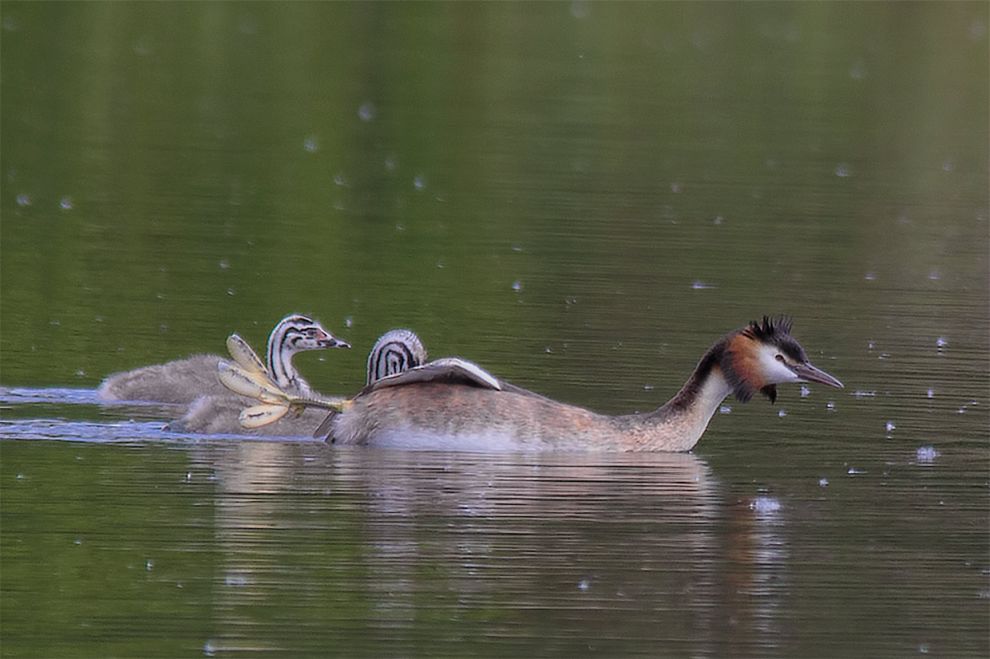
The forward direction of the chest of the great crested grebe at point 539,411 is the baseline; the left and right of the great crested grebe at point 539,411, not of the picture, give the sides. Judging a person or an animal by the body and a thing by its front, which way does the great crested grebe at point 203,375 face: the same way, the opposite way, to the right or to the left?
the same way

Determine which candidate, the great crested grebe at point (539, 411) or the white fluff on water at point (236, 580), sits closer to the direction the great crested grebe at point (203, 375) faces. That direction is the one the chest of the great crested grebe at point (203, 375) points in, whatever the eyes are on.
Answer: the great crested grebe

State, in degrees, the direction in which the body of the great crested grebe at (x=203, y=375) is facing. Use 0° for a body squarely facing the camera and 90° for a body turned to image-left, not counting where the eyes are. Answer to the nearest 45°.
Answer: approximately 270°

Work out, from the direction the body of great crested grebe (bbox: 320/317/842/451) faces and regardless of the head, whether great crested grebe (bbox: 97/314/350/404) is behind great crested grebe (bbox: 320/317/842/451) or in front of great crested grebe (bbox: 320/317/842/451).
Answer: behind

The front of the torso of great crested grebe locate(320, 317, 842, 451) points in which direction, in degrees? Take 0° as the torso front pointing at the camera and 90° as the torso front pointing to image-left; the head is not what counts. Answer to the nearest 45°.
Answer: approximately 270°

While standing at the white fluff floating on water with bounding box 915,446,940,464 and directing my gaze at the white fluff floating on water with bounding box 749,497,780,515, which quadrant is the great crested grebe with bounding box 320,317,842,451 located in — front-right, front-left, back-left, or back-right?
front-right

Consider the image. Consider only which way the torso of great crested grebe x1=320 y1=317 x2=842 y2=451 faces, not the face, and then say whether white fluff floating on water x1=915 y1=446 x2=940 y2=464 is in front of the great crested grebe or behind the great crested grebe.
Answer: in front

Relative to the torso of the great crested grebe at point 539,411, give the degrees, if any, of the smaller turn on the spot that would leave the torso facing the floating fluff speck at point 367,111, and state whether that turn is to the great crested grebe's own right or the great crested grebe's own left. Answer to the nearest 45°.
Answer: approximately 90° to the great crested grebe's own left

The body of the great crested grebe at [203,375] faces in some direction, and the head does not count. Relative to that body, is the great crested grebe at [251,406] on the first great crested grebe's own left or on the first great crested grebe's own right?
on the first great crested grebe's own right

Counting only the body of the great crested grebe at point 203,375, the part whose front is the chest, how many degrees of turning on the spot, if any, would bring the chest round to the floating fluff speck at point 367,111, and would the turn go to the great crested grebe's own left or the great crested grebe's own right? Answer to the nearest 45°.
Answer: approximately 90° to the great crested grebe's own left

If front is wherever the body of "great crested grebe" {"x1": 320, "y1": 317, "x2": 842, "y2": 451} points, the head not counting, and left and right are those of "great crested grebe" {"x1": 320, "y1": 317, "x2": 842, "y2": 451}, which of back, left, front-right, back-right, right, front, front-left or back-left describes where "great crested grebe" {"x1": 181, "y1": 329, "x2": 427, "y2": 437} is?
back

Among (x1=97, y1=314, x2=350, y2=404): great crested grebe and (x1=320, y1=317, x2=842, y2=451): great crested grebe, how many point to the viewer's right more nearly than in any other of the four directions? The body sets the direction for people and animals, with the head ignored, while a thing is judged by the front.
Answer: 2
